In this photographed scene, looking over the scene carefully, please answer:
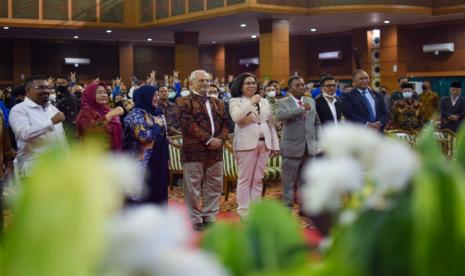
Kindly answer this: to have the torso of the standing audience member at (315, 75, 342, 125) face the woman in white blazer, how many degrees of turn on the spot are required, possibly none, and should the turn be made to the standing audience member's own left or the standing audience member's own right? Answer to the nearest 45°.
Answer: approximately 90° to the standing audience member's own right

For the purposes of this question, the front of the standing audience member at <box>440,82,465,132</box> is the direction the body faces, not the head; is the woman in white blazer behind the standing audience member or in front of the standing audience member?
in front

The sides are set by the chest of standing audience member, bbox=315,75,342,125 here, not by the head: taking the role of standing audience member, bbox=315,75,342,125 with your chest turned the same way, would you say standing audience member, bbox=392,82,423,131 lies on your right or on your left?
on your left

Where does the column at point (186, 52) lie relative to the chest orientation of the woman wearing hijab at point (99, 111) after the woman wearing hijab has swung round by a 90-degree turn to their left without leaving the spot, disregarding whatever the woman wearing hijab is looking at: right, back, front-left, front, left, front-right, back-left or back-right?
front-left

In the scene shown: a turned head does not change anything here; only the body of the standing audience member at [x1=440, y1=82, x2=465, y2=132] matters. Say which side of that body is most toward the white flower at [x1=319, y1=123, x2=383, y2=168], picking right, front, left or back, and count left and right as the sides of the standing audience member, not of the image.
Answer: front

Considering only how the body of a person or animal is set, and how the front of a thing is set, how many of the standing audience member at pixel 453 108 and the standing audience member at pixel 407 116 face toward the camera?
2

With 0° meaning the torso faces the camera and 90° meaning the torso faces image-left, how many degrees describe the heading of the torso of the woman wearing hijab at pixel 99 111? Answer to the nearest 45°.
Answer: approximately 315°

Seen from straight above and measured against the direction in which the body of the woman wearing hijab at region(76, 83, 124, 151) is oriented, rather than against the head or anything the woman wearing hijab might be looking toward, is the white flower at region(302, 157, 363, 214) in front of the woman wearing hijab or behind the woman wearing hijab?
in front

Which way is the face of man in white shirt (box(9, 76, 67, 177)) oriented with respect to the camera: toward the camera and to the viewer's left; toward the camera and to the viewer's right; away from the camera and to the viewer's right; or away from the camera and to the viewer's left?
toward the camera and to the viewer's right
